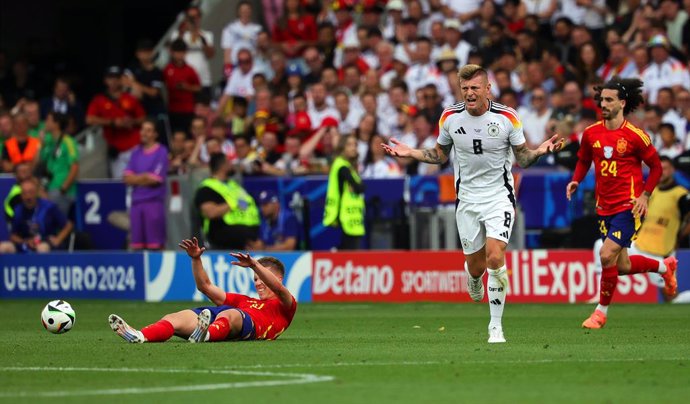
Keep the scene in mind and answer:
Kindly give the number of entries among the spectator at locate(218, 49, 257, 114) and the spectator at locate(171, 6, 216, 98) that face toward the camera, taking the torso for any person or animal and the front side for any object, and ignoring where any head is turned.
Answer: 2

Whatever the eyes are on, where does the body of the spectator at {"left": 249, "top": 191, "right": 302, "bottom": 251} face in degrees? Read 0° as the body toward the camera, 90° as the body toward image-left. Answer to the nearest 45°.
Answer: approximately 45°

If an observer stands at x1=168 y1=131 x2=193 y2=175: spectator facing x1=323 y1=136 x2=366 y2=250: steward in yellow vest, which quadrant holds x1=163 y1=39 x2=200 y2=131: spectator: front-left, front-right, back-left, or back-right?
back-left

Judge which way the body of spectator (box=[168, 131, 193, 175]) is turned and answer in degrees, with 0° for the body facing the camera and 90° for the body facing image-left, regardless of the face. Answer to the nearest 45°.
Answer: approximately 0°

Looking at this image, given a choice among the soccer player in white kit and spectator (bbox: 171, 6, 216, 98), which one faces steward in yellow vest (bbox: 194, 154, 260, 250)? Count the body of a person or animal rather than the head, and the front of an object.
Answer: the spectator

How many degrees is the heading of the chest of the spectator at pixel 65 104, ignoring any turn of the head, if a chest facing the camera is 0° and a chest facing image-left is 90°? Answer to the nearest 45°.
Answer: approximately 0°
